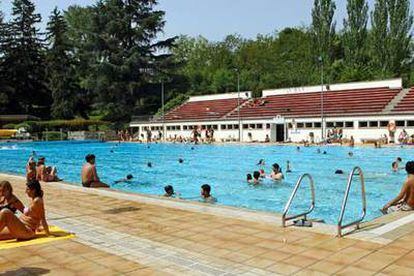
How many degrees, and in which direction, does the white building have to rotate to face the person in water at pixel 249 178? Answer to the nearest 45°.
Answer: approximately 45° to its left

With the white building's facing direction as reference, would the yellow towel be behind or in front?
in front

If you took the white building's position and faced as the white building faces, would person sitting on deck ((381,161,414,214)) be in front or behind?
in front
